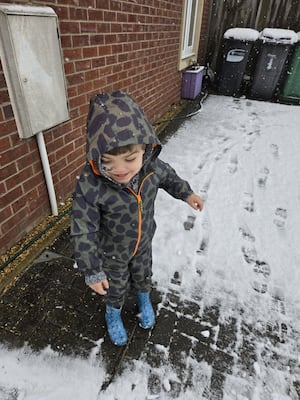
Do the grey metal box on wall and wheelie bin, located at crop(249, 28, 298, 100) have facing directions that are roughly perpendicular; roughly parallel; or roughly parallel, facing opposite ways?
roughly perpendicular

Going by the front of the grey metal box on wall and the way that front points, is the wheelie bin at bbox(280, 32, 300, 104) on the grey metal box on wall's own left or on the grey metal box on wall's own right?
on the grey metal box on wall's own left

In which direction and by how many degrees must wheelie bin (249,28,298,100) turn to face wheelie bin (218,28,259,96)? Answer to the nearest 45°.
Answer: approximately 90° to its right

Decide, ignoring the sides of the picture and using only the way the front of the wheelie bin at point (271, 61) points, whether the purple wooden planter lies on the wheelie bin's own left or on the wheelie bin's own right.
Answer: on the wheelie bin's own right

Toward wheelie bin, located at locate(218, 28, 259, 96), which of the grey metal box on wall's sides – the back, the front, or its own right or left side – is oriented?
left

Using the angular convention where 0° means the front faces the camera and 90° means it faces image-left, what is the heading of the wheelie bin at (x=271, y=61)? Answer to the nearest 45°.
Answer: approximately 0°

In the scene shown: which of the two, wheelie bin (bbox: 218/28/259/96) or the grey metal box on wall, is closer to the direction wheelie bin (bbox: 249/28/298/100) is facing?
the grey metal box on wall

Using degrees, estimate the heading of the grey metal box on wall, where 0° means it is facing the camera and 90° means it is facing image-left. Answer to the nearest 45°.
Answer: approximately 315°
